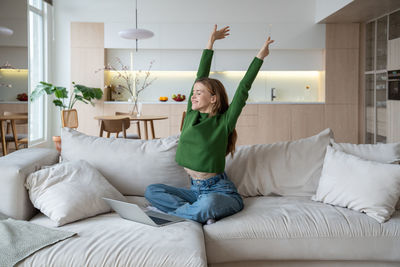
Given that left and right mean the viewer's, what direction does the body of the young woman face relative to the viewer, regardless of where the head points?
facing the viewer and to the left of the viewer

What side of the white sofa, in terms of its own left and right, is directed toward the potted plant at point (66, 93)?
back

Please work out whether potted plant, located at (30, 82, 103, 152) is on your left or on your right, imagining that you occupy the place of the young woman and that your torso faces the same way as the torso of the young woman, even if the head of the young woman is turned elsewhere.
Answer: on your right

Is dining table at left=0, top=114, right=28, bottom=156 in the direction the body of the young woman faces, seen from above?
no

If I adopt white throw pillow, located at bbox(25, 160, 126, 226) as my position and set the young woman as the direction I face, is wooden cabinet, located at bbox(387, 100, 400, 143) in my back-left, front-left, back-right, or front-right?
front-left

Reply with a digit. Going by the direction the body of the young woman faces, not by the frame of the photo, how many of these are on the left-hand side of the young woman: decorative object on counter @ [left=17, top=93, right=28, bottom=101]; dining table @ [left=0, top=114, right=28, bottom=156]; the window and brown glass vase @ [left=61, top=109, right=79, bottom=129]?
0

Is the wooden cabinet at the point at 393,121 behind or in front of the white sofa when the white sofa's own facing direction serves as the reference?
behind

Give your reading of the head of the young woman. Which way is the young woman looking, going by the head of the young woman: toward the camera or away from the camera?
toward the camera

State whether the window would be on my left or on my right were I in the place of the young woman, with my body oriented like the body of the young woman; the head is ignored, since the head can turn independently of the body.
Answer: on my right

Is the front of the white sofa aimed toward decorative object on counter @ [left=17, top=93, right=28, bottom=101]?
no

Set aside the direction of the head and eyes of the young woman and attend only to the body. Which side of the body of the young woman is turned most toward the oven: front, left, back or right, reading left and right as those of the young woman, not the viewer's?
back

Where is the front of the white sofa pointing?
toward the camera

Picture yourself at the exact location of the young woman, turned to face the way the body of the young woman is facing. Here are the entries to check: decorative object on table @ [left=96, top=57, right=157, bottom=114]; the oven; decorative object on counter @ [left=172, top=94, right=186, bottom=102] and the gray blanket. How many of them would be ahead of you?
1

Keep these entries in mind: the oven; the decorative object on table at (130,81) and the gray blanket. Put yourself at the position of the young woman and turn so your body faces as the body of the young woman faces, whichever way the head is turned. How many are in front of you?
1
